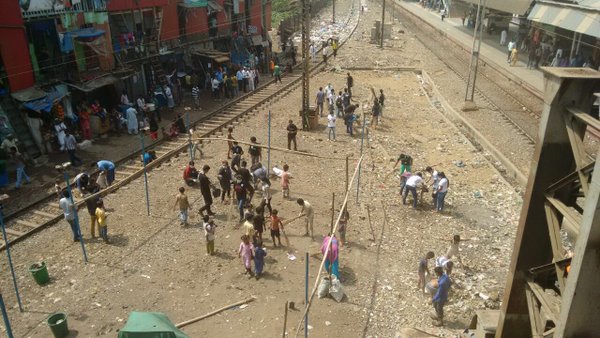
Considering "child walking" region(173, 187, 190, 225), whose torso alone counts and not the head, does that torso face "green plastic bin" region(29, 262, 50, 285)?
no

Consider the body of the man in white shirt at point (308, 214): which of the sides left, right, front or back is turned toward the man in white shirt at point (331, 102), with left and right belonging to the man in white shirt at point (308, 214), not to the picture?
right

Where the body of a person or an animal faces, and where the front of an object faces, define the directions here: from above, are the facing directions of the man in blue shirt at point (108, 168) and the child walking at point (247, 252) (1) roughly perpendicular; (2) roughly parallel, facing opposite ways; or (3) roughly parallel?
roughly perpendicular

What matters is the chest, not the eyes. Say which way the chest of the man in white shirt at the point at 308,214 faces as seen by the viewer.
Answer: to the viewer's left

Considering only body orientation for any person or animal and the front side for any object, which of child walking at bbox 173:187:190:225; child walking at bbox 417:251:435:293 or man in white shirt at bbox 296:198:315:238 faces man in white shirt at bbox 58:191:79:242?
man in white shirt at bbox 296:198:315:238

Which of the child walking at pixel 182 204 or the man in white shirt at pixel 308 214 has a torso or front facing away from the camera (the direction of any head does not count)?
the child walking

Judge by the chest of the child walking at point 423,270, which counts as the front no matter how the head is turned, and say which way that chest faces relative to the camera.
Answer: to the viewer's right

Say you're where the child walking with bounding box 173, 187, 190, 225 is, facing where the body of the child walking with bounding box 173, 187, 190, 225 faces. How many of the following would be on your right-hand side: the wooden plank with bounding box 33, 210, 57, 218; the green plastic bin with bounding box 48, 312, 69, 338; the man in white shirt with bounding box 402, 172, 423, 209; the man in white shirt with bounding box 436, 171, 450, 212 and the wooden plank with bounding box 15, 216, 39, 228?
2

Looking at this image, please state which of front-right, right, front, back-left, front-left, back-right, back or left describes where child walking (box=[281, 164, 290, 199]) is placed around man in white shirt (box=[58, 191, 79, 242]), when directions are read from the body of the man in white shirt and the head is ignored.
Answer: front-right

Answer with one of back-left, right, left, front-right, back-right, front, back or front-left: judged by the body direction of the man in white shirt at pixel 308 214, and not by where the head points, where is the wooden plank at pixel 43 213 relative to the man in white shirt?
front

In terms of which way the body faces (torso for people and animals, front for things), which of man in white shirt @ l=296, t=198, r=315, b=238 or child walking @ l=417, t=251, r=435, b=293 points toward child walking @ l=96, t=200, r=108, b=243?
the man in white shirt

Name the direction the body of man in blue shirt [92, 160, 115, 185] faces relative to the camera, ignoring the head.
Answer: to the viewer's left
